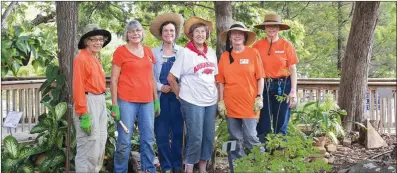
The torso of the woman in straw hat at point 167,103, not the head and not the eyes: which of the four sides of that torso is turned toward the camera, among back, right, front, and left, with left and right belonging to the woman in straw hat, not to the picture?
front

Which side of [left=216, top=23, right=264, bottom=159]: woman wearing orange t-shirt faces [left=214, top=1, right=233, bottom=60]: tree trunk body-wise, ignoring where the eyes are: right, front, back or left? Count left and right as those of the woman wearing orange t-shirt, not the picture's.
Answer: back

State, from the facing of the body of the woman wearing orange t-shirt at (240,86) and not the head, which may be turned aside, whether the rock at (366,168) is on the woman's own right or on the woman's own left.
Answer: on the woman's own left

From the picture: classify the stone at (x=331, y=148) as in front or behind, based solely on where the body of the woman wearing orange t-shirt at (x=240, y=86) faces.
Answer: behind

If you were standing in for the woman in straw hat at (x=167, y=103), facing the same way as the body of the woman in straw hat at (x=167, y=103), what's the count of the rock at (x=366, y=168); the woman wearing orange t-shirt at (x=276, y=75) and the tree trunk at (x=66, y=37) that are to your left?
2

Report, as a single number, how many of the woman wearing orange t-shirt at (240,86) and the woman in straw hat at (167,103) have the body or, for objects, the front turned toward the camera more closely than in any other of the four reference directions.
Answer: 2

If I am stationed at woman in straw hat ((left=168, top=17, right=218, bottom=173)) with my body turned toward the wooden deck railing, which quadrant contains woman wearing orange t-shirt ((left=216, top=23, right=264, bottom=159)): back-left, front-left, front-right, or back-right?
front-right

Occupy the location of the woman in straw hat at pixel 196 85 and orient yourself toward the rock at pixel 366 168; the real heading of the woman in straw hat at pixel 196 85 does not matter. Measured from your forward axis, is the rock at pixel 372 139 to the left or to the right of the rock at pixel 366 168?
left
